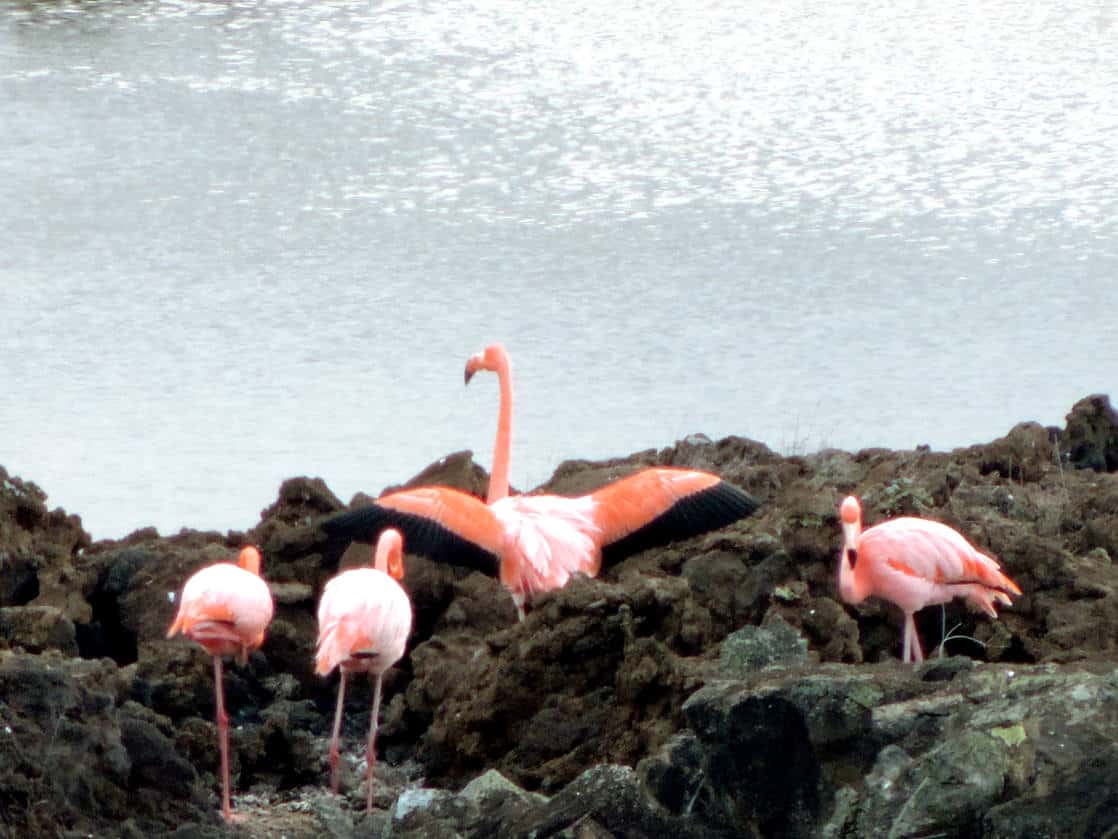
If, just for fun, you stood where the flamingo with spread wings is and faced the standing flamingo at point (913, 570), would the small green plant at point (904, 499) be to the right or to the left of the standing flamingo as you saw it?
left

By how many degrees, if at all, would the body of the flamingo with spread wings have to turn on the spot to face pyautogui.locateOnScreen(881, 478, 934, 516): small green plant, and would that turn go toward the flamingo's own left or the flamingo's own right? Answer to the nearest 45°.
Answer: approximately 90° to the flamingo's own right

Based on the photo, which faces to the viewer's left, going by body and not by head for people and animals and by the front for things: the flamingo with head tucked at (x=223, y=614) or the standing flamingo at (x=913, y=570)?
the standing flamingo

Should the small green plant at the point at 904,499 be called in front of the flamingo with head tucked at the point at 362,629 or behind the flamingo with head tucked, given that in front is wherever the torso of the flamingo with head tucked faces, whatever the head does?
in front

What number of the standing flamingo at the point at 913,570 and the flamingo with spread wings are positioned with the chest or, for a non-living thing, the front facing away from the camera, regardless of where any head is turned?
1

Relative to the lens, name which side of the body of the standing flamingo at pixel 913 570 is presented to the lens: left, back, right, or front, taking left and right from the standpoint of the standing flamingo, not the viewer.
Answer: left

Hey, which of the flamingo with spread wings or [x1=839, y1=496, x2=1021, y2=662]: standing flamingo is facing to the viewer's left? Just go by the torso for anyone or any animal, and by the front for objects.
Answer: the standing flamingo

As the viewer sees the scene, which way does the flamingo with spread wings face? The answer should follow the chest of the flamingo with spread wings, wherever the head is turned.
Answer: away from the camera

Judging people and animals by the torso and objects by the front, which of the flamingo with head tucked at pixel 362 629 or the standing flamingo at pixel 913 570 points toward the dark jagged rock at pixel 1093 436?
the flamingo with head tucked

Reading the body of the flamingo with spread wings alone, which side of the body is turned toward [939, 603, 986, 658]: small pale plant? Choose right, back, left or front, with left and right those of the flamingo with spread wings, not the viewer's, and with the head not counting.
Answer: right
